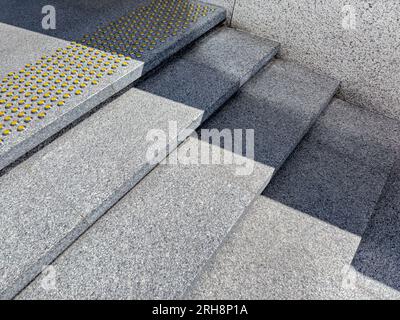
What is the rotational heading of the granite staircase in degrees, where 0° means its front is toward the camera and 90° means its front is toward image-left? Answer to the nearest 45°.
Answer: approximately 315°
